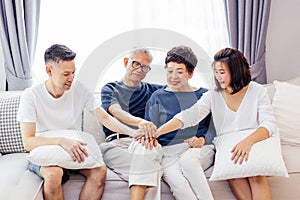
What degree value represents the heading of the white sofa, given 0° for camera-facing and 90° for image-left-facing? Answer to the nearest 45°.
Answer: approximately 0°

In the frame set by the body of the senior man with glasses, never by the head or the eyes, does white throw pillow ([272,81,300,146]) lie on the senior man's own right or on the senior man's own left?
on the senior man's own left

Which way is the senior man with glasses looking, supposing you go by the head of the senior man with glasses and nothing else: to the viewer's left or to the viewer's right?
to the viewer's right

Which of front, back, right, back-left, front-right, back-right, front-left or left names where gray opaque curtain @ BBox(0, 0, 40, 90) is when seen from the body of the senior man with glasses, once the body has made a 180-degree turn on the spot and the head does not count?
front

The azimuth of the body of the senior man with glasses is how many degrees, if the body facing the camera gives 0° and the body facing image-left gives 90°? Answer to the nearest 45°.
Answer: approximately 315°
